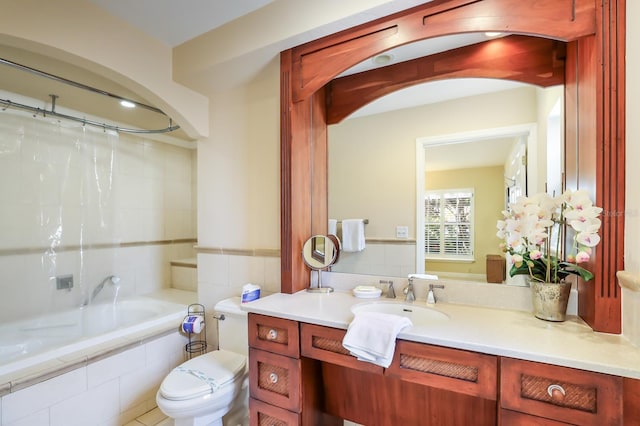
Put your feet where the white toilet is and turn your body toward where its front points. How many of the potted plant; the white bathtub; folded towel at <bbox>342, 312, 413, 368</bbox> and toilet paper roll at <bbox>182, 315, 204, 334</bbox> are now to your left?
2

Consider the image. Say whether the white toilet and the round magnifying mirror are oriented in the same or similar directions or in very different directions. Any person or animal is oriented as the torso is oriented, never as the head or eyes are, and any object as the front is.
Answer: same or similar directions

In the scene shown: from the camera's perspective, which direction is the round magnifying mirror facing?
toward the camera

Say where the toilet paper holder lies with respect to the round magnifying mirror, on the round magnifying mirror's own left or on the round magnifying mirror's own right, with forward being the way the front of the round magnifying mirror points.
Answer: on the round magnifying mirror's own right

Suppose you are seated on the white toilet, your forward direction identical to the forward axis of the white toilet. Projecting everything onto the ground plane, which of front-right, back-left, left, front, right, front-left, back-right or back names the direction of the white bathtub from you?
right

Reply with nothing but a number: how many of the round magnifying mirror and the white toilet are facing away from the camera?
0

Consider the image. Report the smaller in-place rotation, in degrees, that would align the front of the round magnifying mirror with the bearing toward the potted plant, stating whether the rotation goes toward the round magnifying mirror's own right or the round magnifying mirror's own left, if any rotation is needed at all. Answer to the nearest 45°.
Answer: approximately 45° to the round magnifying mirror's own left

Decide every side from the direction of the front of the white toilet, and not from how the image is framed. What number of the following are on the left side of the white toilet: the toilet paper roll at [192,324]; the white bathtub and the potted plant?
1

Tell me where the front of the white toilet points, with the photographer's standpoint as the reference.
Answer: facing the viewer and to the left of the viewer

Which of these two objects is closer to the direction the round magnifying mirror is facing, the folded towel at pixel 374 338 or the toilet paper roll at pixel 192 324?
the folded towel

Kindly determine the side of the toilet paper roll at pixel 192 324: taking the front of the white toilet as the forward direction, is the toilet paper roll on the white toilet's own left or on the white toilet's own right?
on the white toilet's own right

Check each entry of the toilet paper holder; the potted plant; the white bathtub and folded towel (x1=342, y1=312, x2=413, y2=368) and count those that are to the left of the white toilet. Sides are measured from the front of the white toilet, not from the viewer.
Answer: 2
